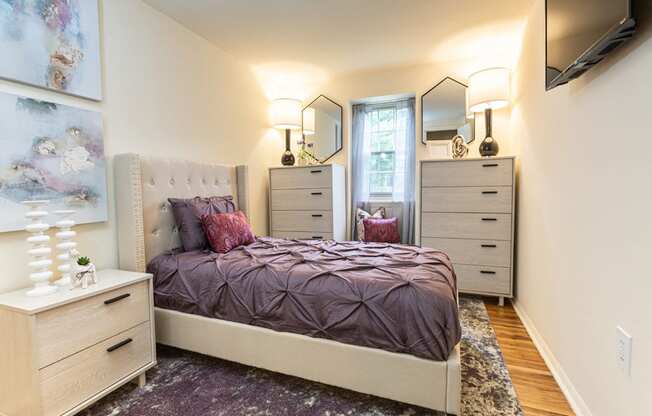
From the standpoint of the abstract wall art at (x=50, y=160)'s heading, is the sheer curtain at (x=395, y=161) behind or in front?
in front

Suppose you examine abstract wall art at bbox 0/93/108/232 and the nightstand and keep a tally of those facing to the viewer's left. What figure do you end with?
0

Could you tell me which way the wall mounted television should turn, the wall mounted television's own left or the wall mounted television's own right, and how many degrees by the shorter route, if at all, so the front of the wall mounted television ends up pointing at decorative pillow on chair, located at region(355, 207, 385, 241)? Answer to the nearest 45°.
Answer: approximately 90° to the wall mounted television's own right

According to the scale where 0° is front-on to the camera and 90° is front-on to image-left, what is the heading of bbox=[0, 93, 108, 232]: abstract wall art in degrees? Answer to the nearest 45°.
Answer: approximately 315°

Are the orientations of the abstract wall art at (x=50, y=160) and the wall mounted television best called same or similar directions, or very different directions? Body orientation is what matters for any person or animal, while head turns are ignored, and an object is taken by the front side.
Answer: very different directions

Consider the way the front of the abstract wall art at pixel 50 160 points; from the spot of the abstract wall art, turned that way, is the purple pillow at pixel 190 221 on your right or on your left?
on your left

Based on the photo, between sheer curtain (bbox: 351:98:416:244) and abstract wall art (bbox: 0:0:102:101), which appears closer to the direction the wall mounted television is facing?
the abstract wall art

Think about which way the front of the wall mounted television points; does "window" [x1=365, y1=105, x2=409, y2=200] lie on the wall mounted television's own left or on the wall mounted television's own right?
on the wall mounted television's own right

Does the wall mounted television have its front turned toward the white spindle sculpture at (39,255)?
yes

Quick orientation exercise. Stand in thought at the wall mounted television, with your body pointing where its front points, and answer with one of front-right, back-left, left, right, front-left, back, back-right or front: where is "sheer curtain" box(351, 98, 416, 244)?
right

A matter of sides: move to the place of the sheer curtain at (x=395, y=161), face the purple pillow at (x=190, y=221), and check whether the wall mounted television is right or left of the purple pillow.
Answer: left

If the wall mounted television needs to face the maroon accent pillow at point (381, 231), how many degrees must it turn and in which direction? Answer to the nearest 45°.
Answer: approximately 90° to its right

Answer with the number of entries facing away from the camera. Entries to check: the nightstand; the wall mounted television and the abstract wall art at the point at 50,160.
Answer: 0

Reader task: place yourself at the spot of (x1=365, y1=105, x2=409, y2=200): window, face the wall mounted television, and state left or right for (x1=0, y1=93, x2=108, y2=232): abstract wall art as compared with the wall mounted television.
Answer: right

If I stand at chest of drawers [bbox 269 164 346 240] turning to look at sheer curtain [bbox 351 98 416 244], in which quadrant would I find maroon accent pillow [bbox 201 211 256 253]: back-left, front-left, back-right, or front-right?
back-right
